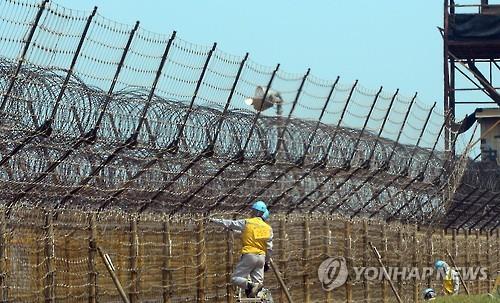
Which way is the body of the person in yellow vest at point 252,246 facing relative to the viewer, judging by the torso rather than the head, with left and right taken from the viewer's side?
facing away from the viewer and to the left of the viewer

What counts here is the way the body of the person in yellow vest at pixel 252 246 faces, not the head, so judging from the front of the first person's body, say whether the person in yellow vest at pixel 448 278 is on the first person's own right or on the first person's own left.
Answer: on the first person's own right
